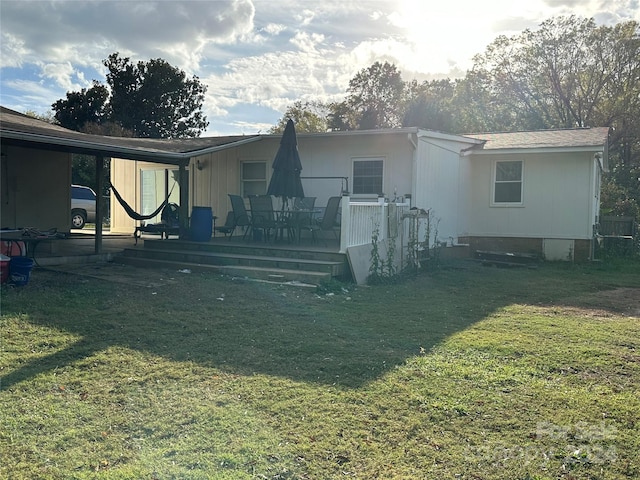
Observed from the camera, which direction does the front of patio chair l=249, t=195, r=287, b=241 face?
facing away from the viewer and to the right of the viewer

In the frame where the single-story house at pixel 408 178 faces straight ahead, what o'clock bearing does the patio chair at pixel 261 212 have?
The patio chair is roughly at 8 o'clock from the single-story house.

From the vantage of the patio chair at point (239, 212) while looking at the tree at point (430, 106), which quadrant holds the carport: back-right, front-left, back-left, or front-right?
back-left

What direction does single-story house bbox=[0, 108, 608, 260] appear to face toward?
away from the camera

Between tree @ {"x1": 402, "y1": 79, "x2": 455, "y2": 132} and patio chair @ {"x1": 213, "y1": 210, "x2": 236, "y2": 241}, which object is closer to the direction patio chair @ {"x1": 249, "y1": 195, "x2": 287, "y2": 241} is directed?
the tree

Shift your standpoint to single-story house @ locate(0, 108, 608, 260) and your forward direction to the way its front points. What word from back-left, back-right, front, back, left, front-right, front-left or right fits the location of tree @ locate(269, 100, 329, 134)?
front

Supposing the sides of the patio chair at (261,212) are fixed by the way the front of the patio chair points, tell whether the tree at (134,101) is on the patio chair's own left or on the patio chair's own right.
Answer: on the patio chair's own left
